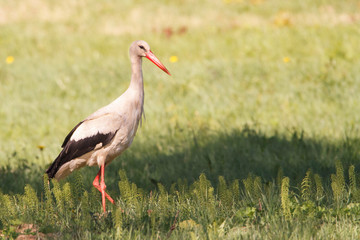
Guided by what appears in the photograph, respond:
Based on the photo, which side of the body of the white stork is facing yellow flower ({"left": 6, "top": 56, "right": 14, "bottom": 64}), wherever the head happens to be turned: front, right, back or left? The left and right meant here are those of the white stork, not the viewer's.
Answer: left

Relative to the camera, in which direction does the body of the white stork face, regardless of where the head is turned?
to the viewer's right

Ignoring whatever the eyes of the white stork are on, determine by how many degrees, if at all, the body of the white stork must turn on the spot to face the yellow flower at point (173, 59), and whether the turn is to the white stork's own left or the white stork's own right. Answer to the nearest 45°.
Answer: approximately 90° to the white stork's own left
